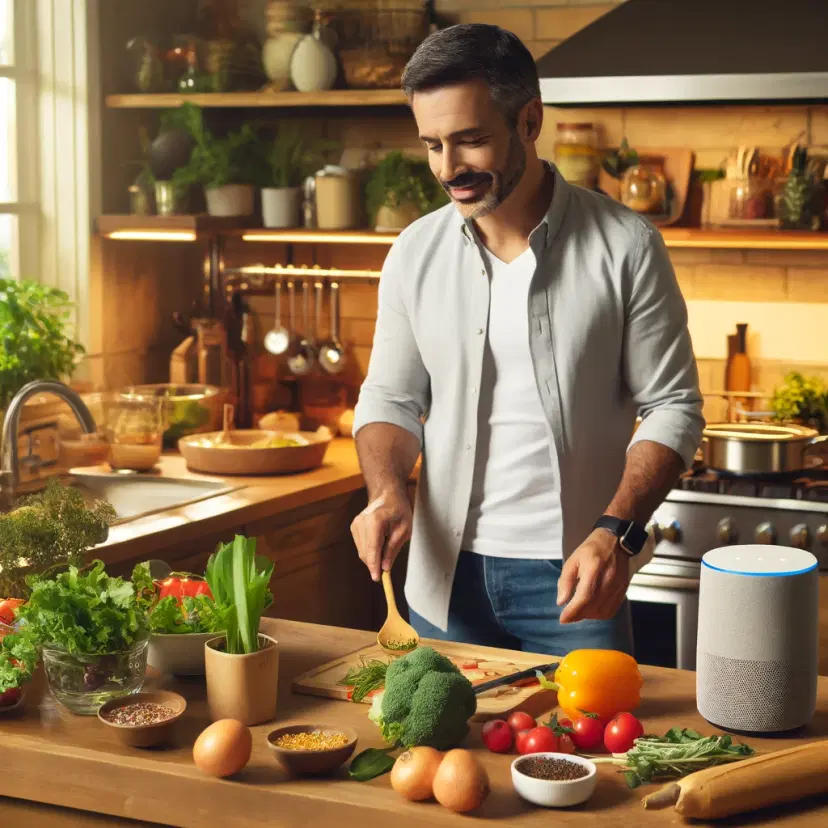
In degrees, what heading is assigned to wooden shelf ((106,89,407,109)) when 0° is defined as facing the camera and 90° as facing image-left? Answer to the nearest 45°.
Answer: approximately 0°

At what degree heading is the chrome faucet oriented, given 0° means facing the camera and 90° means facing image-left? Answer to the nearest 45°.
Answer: approximately 270°

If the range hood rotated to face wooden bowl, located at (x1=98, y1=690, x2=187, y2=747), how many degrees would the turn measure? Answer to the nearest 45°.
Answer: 0° — it already faces it

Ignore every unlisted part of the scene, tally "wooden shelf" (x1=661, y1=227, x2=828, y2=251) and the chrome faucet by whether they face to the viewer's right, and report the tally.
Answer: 1

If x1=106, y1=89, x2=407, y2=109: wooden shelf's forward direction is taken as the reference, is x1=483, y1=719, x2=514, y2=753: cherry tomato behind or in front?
in front

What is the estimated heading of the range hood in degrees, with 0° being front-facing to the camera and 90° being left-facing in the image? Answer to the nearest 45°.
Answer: approximately 0°

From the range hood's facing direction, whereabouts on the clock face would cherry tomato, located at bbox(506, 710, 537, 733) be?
The cherry tomato is roughly at 12 o'clock from the range hood.

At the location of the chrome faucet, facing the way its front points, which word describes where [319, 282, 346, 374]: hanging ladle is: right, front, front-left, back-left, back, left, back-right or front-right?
front-left

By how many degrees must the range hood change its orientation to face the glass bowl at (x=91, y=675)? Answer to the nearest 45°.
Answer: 0° — it already faces it

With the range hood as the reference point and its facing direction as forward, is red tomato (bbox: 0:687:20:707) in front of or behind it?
in front

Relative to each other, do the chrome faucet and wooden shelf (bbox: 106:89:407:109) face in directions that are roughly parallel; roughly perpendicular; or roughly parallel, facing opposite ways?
roughly perpendicular

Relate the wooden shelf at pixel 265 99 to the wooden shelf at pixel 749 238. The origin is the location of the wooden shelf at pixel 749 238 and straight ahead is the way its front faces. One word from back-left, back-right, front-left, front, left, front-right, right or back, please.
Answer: right
